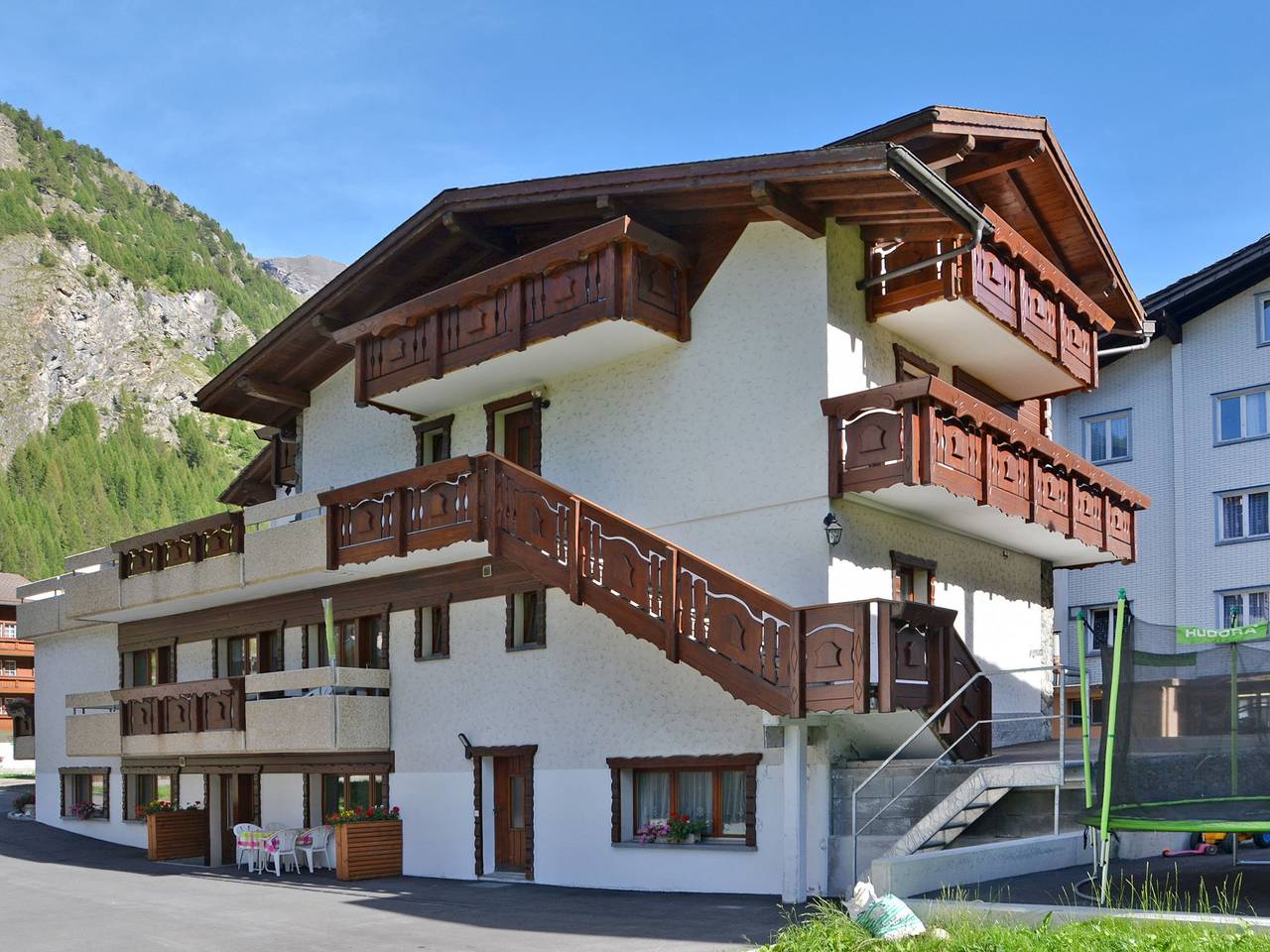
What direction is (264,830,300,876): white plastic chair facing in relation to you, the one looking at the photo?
facing away from the viewer and to the left of the viewer

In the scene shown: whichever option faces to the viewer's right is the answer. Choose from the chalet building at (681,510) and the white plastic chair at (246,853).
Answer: the white plastic chair

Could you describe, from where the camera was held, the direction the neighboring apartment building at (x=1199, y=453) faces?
facing the viewer and to the left of the viewer

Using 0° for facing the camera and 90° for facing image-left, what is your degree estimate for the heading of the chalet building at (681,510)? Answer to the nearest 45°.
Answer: approximately 45°

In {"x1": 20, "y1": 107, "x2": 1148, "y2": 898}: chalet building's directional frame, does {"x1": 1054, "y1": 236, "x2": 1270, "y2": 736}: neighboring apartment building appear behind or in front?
behind

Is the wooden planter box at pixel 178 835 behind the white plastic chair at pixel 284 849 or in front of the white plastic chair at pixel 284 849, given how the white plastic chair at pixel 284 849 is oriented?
in front

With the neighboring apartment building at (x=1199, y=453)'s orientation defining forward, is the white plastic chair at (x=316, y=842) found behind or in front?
in front

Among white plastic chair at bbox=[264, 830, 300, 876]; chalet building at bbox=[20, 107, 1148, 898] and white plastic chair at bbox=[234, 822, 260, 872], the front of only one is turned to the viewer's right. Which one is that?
white plastic chair at bbox=[234, 822, 260, 872]
